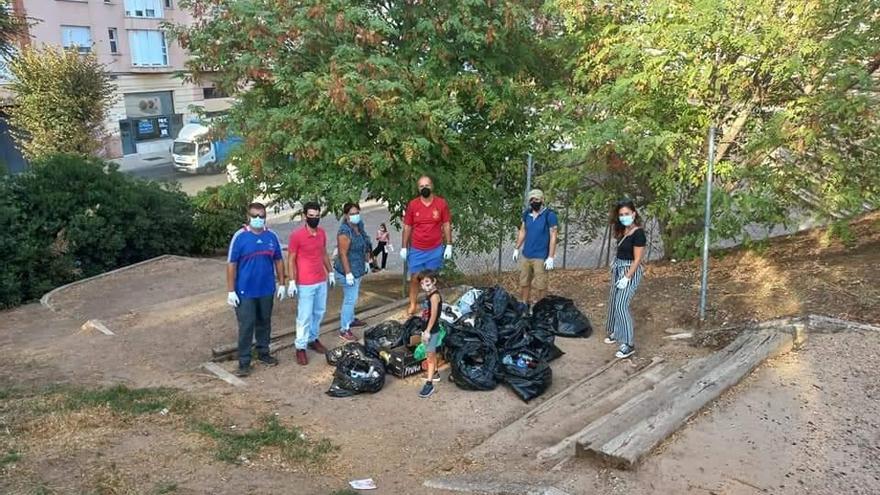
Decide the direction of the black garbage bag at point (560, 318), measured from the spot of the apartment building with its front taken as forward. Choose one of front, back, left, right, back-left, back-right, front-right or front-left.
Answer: front

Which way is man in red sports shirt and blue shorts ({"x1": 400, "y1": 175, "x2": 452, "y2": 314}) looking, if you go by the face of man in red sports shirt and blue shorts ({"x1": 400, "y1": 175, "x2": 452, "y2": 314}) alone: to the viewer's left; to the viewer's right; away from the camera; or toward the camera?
toward the camera

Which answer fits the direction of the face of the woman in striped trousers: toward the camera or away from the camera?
toward the camera

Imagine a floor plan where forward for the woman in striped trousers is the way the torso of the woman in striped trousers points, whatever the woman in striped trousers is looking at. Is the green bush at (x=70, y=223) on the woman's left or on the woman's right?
on the woman's right

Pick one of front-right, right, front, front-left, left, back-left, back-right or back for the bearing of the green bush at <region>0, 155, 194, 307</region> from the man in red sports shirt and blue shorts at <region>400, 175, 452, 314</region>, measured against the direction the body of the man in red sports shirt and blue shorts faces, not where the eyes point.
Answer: back-right

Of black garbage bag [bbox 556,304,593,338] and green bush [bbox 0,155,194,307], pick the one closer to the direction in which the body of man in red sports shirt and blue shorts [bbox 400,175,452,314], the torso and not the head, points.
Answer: the black garbage bag

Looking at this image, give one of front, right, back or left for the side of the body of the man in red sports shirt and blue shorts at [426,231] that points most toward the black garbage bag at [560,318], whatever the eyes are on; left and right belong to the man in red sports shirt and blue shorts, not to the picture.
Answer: left

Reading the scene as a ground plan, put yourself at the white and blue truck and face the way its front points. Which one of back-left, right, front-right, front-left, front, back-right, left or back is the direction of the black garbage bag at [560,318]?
front-left

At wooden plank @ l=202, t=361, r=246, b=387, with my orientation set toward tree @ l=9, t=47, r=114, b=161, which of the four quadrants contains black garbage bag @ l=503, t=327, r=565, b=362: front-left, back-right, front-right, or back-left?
back-right

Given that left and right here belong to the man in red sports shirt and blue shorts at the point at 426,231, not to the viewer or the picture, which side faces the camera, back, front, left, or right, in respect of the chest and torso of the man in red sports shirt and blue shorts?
front

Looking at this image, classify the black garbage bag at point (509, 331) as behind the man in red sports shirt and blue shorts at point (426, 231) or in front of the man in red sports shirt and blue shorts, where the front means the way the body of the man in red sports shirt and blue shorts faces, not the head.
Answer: in front

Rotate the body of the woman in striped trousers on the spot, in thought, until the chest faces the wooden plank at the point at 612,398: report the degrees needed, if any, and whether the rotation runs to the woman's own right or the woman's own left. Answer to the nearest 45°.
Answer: approximately 45° to the woman's own left

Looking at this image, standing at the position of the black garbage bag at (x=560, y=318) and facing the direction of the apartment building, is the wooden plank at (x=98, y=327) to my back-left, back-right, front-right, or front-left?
front-left

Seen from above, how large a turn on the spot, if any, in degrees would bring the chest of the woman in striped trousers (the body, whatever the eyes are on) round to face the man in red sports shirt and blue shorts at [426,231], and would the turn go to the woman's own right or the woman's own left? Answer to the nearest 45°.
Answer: approximately 45° to the woman's own right

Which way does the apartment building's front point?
toward the camera

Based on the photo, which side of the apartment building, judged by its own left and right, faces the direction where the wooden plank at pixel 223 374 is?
front

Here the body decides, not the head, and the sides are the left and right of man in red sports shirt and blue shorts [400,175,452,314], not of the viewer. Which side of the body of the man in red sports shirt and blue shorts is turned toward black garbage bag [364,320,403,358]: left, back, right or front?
front
